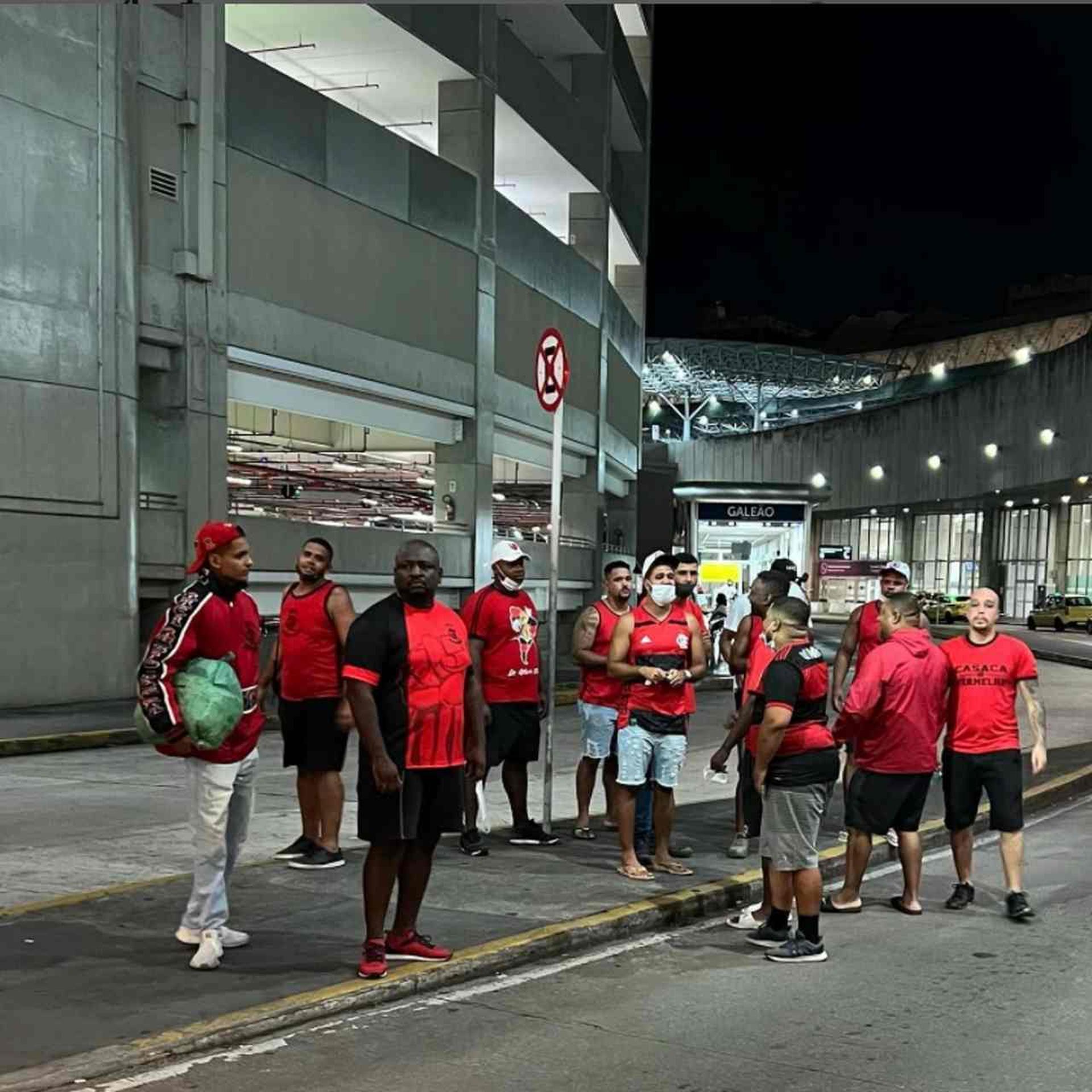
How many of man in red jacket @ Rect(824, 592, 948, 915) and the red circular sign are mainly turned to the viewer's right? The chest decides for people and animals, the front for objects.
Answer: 0

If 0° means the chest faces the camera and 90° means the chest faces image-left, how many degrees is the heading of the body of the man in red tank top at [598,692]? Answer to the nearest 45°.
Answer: approximately 315°

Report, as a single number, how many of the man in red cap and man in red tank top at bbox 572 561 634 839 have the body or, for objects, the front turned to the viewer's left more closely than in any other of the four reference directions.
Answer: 0

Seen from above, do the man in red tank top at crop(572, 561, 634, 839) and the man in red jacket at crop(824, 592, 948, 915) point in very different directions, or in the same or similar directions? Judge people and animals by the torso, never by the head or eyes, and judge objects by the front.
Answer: very different directions

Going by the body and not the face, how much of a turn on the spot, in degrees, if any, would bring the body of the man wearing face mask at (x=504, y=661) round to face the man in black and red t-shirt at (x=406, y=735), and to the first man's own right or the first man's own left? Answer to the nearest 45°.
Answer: approximately 45° to the first man's own right

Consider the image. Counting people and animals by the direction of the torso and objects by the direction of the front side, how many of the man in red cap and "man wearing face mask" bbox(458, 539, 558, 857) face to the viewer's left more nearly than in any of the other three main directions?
0

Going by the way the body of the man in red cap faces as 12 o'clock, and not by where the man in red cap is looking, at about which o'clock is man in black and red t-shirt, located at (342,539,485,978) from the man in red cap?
The man in black and red t-shirt is roughly at 11 o'clock from the man in red cap.
